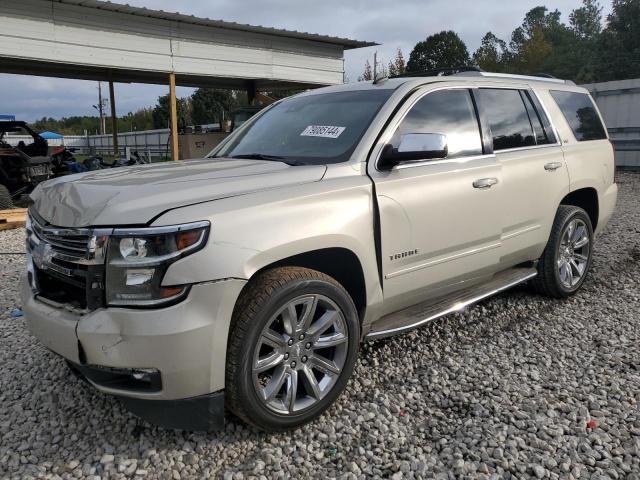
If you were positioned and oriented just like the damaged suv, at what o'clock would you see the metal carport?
The metal carport is roughly at 4 o'clock from the damaged suv.

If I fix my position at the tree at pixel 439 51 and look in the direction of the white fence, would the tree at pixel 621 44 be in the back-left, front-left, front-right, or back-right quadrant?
back-left

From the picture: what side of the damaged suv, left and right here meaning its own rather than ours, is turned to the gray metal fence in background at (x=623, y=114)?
back

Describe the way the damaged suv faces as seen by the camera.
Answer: facing the viewer and to the left of the viewer

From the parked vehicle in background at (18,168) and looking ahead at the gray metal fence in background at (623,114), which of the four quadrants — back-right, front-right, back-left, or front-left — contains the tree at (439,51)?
front-left

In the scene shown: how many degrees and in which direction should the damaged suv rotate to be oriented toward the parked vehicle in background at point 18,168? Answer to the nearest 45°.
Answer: approximately 90° to its right

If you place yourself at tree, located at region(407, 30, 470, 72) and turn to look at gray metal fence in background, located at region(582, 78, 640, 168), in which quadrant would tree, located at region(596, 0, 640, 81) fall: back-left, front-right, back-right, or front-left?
front-left

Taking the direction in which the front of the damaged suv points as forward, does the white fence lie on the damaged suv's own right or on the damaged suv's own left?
on the damaged suv's own right

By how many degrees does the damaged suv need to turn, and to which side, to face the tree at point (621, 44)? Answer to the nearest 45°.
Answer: approximately 180°
